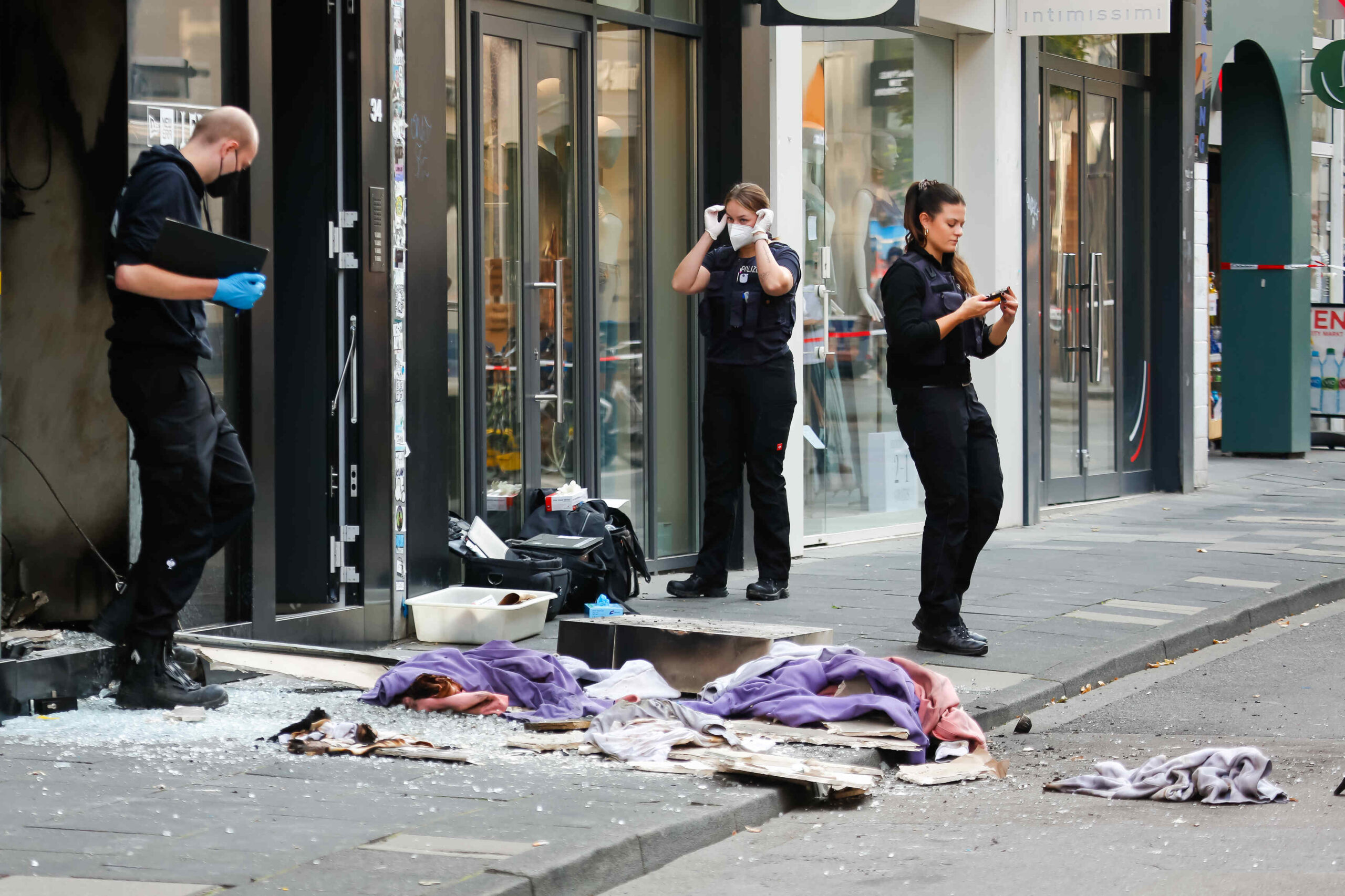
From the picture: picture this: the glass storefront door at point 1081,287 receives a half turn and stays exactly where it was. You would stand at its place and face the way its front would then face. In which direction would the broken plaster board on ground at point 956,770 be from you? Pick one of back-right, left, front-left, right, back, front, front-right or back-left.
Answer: back-left

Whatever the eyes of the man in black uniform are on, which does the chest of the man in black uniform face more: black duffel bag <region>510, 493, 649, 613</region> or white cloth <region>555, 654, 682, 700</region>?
the white cloth

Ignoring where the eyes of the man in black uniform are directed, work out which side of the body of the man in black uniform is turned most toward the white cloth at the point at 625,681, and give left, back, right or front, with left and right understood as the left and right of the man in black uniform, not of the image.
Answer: front

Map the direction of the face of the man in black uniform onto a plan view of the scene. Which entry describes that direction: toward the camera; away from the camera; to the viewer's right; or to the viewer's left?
to the viewer's right

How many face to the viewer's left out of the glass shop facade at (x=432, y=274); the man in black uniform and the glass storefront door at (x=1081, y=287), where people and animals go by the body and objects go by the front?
0

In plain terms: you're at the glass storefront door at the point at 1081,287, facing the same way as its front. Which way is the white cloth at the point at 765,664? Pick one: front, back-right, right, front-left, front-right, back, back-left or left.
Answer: front-right

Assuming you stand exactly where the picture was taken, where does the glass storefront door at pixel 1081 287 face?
facing the viewer and to the right of the viewer

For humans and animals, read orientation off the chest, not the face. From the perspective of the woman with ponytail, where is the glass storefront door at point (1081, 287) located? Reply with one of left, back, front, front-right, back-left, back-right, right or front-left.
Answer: back-left

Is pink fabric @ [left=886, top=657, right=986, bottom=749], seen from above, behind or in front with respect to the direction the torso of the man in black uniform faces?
in front

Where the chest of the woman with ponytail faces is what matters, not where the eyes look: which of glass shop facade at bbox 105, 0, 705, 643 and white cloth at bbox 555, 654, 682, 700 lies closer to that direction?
the white cloth

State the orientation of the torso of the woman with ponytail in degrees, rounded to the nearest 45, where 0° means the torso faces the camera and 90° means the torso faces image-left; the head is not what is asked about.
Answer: approximately 315°

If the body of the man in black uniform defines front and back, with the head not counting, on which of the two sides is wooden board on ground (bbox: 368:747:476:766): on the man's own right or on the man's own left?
on the man's own right

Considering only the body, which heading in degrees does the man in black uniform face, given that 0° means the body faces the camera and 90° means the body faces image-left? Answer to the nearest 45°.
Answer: approximately 270°

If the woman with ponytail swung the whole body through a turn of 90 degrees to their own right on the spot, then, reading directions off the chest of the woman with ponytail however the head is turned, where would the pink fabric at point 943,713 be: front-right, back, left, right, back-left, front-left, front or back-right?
front-left

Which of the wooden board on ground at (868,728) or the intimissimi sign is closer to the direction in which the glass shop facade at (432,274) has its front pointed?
the wooden board on ground
